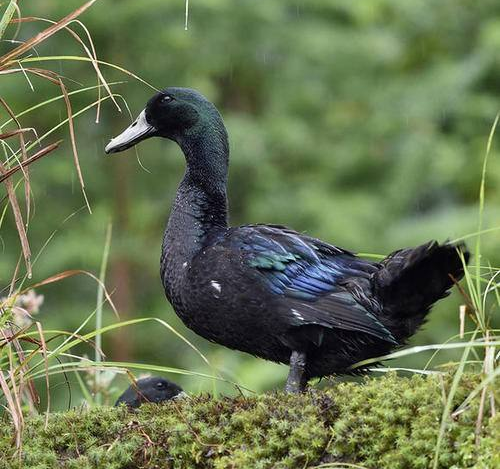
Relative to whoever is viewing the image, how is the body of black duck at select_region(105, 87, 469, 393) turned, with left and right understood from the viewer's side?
facing to the left of the viewer

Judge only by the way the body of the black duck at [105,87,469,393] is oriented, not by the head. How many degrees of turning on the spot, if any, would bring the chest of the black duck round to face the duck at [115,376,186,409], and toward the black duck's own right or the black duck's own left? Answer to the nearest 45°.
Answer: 0° — it already faces it
